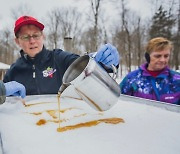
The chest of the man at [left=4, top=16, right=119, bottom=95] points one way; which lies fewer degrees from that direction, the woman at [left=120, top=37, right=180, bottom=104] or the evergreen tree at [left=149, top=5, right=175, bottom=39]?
the woman

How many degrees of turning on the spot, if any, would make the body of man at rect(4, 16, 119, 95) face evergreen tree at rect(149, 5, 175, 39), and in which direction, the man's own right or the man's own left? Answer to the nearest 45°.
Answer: approximately 135° to the man's own left

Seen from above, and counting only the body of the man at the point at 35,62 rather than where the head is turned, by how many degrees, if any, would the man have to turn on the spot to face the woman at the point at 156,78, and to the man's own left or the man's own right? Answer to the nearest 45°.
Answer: approximately 90° to the man's own left

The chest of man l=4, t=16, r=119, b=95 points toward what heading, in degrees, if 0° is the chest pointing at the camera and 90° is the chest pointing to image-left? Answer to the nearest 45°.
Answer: approximately 0°
